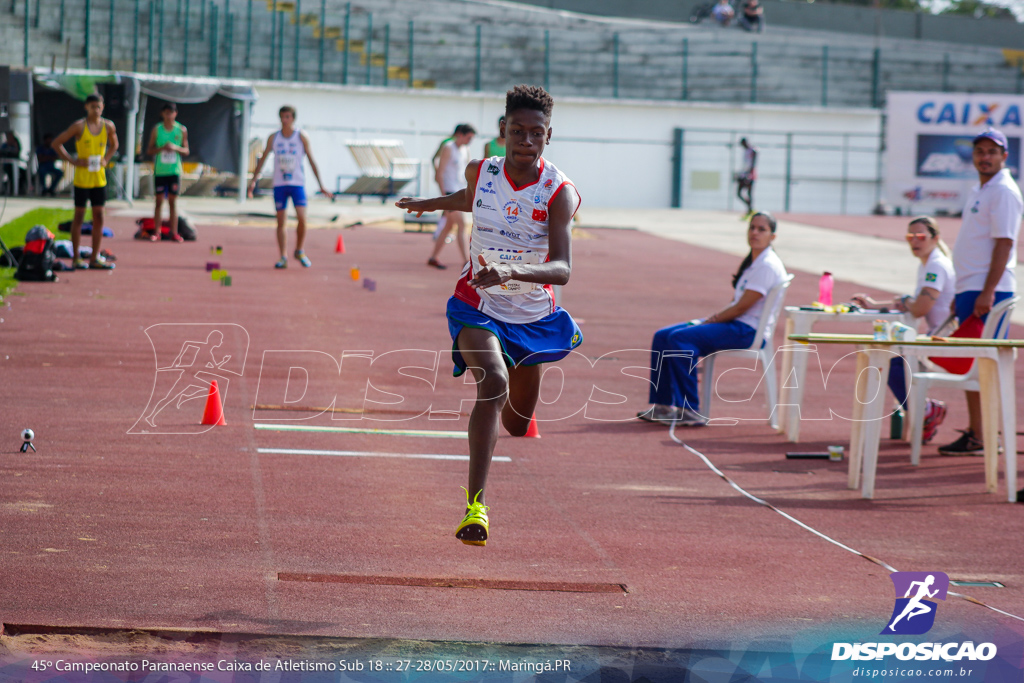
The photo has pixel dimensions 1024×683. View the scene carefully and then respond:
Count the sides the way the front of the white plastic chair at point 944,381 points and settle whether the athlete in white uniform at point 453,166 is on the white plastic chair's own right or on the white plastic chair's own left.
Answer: on the white plastic chair's own right

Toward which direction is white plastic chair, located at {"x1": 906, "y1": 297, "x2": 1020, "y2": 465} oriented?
to the viewer's left

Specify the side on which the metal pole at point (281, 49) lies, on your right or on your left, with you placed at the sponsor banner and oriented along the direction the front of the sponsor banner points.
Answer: on your right

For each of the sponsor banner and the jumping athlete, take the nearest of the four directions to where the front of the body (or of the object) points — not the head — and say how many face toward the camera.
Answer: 2

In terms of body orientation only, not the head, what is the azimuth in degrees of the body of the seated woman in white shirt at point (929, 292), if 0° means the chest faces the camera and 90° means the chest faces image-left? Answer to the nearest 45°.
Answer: approximately 90°

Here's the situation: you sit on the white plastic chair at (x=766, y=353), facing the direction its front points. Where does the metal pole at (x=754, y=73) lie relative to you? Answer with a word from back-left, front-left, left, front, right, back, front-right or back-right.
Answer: right

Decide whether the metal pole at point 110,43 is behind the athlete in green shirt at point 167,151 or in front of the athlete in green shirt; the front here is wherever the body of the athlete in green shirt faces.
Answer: behind

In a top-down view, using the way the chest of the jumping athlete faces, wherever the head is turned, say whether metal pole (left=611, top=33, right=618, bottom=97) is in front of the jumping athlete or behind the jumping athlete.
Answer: behind

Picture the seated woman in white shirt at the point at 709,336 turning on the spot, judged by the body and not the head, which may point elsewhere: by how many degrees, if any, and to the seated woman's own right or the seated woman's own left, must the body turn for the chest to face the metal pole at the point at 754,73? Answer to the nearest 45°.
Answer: approximately 90° to the seated woman's own right
